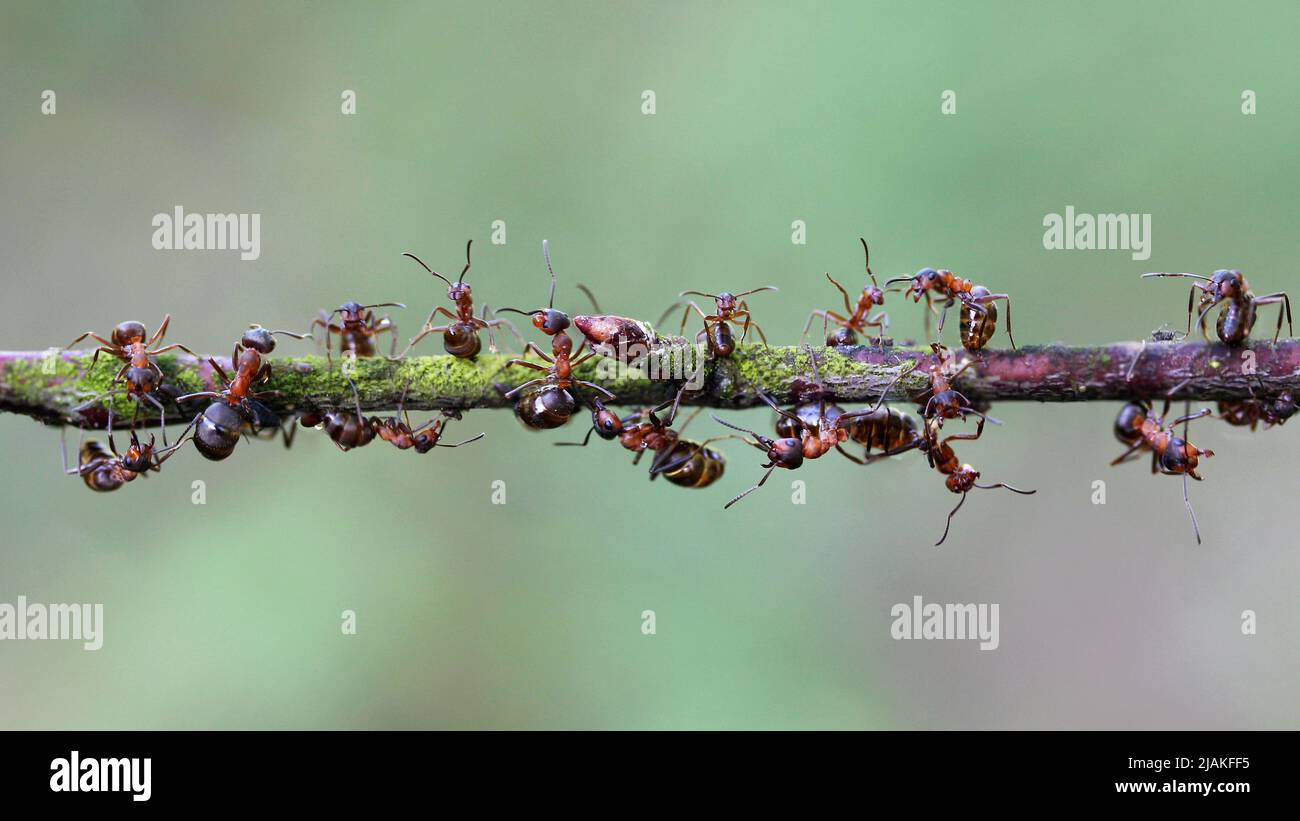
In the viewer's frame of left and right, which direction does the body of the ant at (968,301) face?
facing to the left of the viewer

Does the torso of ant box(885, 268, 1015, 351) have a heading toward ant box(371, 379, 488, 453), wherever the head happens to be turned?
yes

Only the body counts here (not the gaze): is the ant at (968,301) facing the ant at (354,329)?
yes

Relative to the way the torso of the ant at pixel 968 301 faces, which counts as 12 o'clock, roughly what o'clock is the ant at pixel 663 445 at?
the ant at pixel 663 445 is roughly at 12 o'clock from the ant at pixel 968 301.

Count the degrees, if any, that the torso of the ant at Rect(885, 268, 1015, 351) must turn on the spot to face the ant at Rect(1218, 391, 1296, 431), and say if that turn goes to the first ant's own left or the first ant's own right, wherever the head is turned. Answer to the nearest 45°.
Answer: approximately 180°
